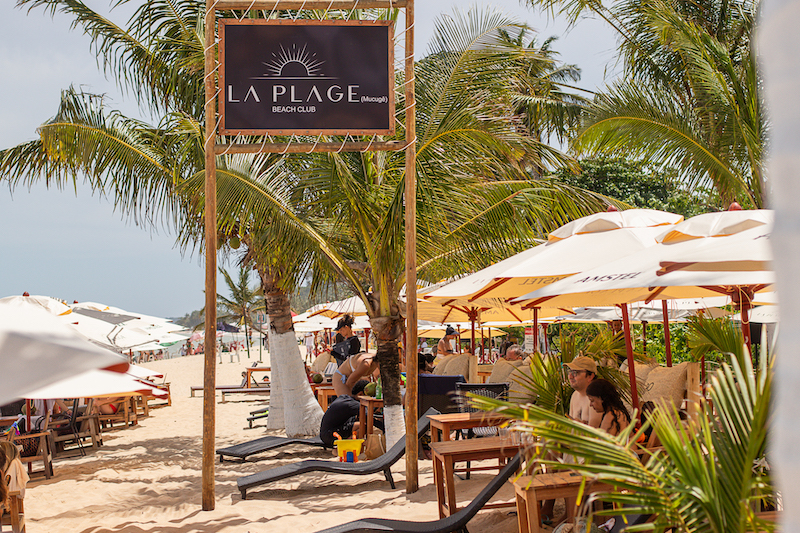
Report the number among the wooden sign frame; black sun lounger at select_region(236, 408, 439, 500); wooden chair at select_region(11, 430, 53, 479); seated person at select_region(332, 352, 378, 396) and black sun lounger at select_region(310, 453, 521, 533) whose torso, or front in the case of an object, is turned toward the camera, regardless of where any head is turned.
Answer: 1

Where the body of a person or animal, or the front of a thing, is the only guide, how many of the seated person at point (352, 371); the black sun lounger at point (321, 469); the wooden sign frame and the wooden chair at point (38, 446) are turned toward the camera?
1

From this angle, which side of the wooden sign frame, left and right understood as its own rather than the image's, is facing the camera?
front

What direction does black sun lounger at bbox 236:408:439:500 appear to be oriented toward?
to the viewer's left

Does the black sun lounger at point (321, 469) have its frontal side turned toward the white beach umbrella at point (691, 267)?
no

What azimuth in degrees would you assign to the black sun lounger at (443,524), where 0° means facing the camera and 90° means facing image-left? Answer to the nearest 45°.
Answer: approximately 90°

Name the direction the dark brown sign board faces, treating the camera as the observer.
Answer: facing the viewer

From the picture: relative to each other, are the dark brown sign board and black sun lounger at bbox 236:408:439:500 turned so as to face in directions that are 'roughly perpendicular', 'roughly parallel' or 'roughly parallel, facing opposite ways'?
roughly perpendicular

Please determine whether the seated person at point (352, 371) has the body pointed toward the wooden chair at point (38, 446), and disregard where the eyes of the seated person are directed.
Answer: no

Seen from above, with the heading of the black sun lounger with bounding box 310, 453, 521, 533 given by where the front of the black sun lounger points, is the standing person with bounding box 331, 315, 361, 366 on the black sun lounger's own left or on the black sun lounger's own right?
on the black sun lounger's own right

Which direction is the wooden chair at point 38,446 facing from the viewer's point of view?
to the viewer's left
